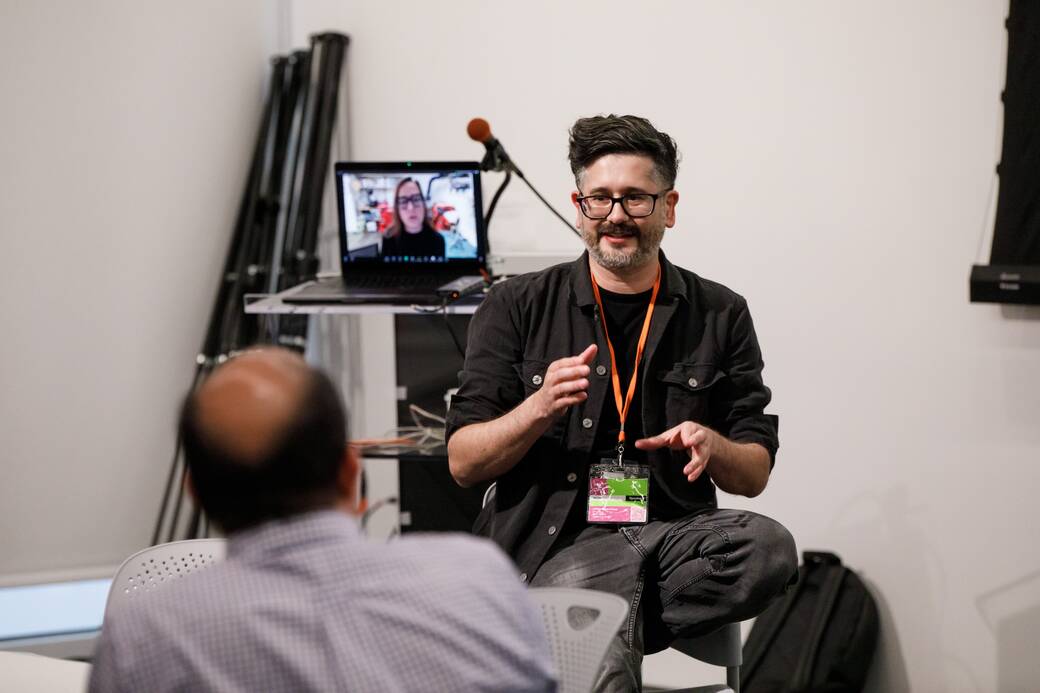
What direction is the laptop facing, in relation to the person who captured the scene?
facing the viewer and to the left of the viewer

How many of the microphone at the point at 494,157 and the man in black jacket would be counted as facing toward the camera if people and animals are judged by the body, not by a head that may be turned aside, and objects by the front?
1

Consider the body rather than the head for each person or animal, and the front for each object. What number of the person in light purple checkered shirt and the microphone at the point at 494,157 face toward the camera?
0

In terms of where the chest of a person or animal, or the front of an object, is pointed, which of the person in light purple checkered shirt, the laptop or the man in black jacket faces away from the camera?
the person in light purple checkered shirt

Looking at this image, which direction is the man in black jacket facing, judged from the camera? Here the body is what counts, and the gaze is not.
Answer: toward the camera

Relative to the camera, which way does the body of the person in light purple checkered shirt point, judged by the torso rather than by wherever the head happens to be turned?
away from the camera

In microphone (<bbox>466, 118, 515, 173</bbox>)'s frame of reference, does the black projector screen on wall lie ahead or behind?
behind

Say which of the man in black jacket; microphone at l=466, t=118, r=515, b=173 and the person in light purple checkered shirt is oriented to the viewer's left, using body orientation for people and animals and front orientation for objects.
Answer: the microphone

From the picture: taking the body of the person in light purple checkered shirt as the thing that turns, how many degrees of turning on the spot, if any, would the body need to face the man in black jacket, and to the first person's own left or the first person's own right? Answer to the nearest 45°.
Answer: approximately 45° to the first person's own right

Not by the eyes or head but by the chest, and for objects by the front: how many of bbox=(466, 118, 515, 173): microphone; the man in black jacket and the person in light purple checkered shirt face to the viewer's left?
1

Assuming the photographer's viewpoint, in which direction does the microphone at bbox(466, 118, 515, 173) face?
facing to the left of the viewer

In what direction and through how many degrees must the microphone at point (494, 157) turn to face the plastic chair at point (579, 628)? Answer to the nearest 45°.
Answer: approximately 90° to its left

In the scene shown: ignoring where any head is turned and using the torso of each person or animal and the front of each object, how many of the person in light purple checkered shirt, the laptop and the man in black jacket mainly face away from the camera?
1

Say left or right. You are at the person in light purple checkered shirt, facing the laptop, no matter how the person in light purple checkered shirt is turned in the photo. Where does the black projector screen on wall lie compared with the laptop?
right

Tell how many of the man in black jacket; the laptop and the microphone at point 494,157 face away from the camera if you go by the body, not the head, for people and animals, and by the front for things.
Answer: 0

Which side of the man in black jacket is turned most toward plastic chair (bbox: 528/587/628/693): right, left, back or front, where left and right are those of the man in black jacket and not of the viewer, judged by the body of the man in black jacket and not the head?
front
